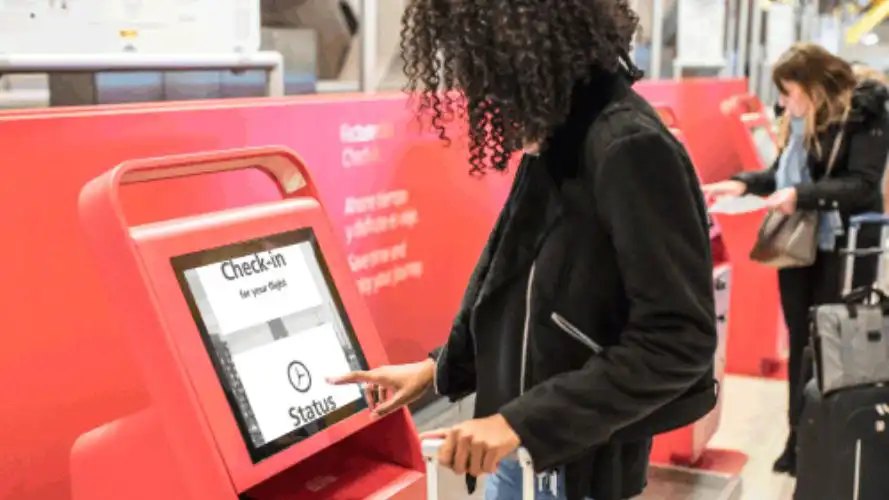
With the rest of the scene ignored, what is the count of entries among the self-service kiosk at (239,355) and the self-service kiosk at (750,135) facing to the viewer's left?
0

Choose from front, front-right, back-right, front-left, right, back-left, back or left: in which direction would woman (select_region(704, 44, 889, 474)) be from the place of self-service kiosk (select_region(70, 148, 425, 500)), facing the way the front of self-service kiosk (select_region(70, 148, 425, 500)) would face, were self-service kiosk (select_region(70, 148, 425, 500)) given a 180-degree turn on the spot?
right

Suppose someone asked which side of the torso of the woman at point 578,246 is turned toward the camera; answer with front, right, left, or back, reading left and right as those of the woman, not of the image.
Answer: left

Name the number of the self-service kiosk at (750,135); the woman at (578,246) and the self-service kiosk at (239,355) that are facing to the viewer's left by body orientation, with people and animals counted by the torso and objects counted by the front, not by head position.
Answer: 1

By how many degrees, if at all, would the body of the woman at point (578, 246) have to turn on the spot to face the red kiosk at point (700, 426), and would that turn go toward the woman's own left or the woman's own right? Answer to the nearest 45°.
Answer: approximately 90° to the woman's own right

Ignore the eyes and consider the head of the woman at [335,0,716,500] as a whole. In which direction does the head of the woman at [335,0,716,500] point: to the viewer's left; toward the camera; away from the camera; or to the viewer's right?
to the viewer's left

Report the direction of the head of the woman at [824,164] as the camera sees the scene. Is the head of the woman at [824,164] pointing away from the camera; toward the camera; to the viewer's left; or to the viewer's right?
to the viewer's left

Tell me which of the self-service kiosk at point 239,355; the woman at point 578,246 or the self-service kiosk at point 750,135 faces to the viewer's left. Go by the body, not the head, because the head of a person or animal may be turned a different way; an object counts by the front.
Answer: the woman

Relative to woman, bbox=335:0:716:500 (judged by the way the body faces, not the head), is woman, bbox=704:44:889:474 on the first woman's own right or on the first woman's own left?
on the first woman's own right

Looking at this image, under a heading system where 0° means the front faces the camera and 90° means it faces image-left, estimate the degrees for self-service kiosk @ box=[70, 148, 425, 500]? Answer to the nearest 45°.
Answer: approximately 315°

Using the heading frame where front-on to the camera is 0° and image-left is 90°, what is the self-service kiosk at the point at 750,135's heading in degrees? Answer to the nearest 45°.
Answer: approximately 315°
